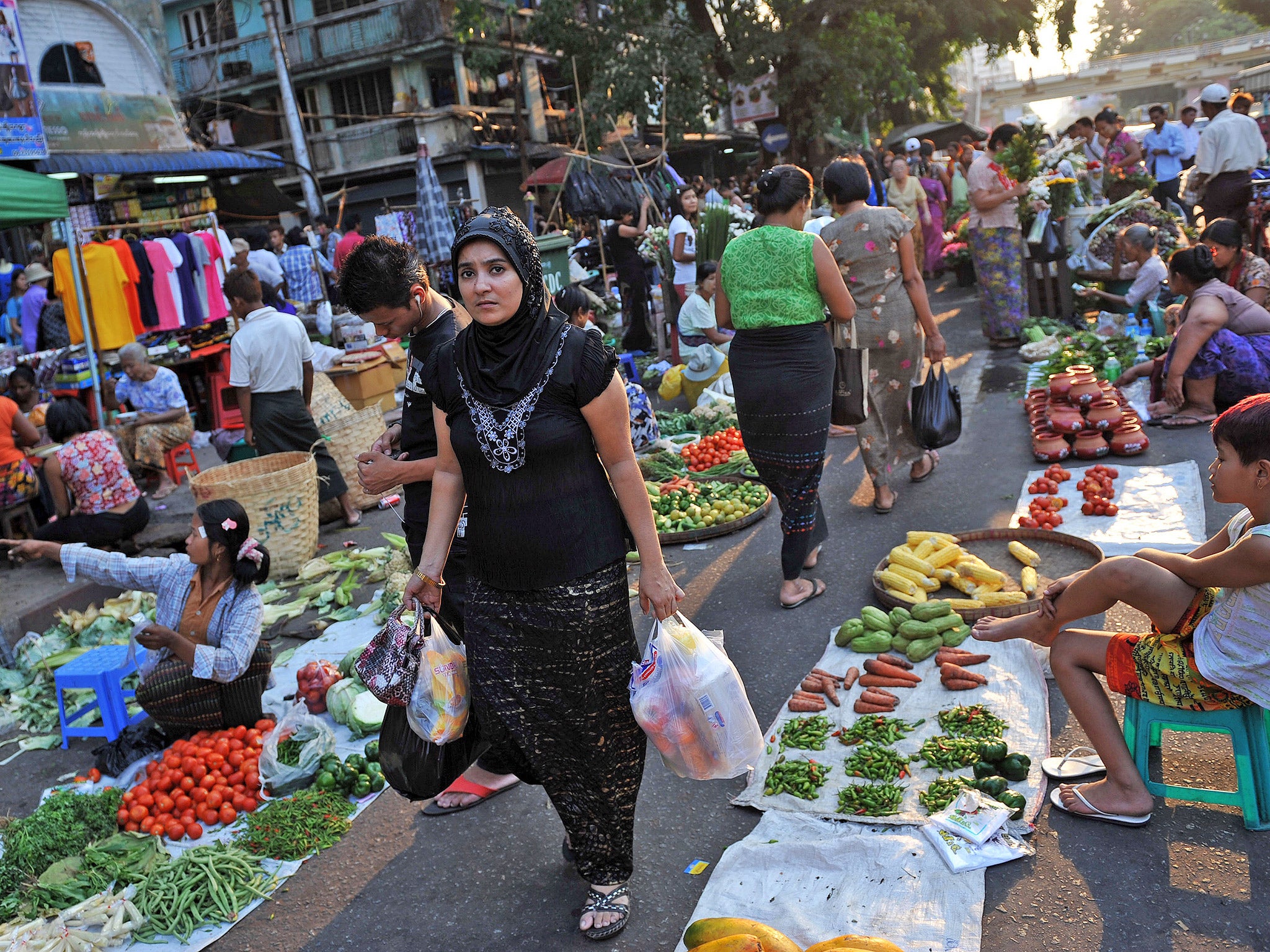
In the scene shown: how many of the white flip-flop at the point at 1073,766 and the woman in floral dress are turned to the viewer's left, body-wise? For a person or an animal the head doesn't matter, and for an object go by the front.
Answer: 1

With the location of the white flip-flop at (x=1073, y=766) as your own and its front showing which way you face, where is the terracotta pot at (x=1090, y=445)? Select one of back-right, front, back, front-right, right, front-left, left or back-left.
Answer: right

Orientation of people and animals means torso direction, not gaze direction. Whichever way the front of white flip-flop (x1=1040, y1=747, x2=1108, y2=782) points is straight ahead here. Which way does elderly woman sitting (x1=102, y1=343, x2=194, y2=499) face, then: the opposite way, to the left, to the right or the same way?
to the left

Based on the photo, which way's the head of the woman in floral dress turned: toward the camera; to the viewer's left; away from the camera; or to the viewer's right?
away from the camera

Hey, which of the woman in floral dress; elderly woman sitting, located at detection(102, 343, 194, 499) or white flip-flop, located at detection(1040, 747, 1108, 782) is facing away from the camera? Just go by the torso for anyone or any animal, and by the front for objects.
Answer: the woman in floral dress

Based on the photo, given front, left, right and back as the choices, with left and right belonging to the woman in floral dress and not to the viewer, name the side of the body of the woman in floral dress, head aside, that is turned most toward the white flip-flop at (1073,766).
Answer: back

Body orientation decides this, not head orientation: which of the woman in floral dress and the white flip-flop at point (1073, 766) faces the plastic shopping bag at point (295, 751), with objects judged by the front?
the white flip-flop

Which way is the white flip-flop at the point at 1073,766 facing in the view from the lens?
facing to the left of the viewer

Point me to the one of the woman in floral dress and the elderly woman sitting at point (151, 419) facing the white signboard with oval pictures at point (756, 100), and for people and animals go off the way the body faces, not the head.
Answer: the woman in floral dress

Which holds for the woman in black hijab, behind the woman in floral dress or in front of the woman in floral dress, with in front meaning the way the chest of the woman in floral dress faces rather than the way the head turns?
behind

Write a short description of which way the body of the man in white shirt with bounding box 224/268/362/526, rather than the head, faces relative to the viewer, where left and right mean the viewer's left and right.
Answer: facing away from the viewer and to the left of the viewer

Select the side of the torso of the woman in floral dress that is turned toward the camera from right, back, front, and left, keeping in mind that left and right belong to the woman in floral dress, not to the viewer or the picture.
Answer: back

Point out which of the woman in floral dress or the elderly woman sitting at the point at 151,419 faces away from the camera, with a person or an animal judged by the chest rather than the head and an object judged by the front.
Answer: the woman in floral dress
